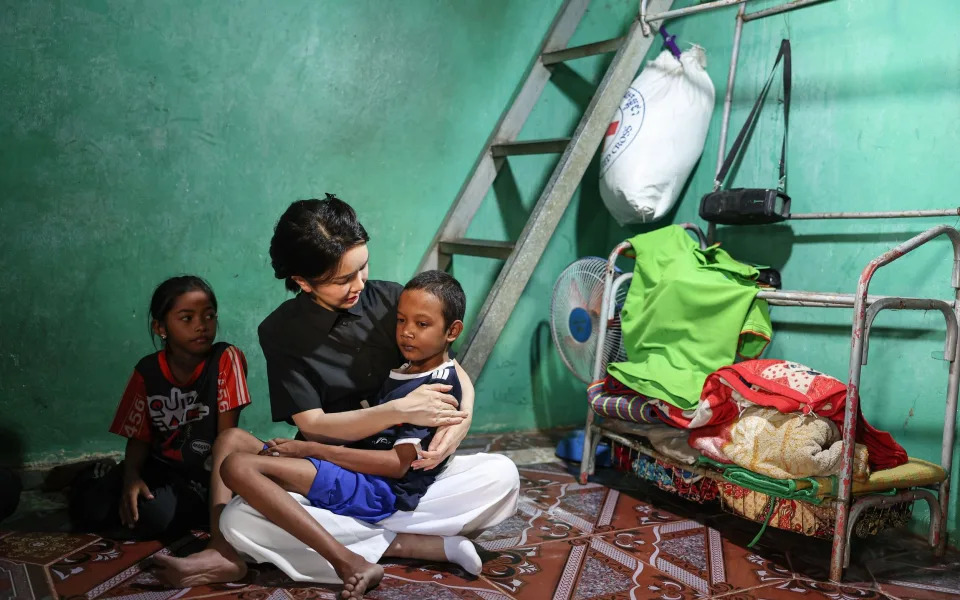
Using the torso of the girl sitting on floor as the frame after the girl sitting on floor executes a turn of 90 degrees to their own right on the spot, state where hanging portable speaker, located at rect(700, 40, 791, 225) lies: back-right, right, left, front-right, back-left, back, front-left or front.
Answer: back

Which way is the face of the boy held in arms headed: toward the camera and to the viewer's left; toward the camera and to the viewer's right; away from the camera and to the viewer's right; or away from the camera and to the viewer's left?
toward the camera and to the viewer's left

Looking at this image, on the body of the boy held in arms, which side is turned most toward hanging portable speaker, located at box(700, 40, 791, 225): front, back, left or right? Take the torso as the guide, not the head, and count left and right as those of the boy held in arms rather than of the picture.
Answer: back

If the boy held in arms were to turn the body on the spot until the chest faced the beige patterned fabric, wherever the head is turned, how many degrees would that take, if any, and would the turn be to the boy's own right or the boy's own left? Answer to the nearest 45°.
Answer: approximately 135° to the boy's own left

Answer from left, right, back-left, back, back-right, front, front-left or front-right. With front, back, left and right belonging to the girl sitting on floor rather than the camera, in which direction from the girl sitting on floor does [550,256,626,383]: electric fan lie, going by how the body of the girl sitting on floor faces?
left

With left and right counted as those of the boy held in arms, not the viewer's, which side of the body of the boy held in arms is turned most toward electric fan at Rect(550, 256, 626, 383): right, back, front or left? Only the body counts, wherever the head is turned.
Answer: back

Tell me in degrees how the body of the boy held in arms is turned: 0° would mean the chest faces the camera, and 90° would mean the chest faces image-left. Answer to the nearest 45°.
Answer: approximately 45°

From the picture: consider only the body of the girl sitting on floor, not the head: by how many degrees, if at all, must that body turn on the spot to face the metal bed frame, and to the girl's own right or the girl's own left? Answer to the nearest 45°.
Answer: approximately 45° to the girl's own left

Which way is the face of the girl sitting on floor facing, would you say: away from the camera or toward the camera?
toward the camera

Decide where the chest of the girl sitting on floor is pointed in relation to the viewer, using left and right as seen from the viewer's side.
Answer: facing the viewer

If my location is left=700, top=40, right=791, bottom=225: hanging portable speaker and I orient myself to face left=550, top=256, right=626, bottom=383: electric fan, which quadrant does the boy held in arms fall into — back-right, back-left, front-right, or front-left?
front-left

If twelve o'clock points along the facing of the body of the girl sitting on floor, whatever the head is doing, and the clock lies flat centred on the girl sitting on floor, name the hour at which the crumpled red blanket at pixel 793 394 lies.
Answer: The crumpled red blanket is roughly at 10 o'clock from the girl sitting on floor.

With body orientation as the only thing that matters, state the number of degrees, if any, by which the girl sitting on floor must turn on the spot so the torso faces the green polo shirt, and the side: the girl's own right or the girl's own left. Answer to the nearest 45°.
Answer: approximately 90° to the girl's own left

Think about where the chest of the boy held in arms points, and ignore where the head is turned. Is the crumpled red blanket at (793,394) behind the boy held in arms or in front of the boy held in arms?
behind

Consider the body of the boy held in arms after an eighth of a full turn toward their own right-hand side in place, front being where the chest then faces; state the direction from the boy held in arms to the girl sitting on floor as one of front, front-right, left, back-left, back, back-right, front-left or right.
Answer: front-right

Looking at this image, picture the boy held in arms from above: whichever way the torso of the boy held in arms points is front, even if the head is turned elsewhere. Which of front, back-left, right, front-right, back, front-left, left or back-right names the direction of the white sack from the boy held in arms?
back

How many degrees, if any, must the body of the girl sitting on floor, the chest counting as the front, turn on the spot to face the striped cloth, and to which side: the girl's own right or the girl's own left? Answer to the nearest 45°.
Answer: approximately 90° to the girl's own left
